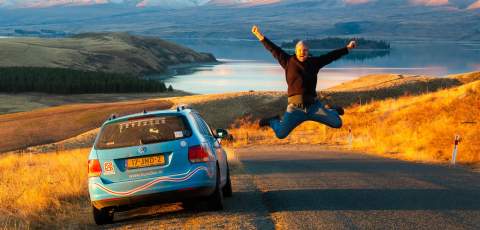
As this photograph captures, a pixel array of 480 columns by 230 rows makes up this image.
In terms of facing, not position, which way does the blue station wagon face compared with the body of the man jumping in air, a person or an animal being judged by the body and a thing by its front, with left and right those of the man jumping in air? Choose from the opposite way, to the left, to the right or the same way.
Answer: the opposite way

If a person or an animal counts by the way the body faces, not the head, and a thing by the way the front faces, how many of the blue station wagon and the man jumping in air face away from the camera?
1

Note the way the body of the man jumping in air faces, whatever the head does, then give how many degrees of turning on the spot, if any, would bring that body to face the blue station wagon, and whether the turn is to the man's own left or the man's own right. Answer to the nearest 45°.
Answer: approximately 45° to the man's own right

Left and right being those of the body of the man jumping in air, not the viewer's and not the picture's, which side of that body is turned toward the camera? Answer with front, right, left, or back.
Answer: front

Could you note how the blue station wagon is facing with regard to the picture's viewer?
facing away from the viewer

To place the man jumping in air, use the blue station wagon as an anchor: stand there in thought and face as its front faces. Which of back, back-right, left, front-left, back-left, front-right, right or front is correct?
front-right
